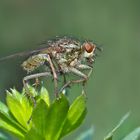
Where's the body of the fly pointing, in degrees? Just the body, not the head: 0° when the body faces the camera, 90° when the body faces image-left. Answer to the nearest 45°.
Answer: approximately 270°
